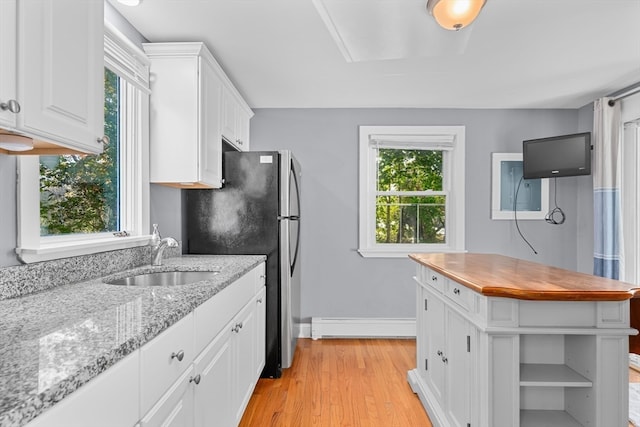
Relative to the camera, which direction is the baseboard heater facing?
toward the camera

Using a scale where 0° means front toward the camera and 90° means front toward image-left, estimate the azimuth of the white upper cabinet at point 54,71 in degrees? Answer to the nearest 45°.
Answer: approximately 315°

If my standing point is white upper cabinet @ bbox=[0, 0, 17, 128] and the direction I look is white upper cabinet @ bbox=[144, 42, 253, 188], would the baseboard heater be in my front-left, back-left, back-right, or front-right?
front-right

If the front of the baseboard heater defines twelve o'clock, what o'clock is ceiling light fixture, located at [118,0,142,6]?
The ceiling light fixture is roughly at 1 o'clock from the baseboard heater.

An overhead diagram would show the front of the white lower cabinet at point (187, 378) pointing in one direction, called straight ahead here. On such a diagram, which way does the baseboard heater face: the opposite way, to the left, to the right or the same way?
to the right

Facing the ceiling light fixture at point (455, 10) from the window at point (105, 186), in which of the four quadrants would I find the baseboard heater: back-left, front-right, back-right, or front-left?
front-left

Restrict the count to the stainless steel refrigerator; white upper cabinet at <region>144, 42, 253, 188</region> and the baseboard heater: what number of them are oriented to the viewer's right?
2

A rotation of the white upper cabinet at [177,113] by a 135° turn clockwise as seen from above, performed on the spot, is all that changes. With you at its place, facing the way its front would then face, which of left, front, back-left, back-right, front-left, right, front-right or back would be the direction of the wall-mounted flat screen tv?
back-left

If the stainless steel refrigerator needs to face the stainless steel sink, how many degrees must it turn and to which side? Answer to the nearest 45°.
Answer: approximately 135° to its right

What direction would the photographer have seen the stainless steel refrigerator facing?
facing to the right of the viewer

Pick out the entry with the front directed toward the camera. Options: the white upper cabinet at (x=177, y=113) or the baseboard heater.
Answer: the baseboard heater

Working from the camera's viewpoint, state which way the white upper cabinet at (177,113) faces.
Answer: facing to the right of the viewer

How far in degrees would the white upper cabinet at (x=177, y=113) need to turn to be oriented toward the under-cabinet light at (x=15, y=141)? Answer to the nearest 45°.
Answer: approximately 90° to its right

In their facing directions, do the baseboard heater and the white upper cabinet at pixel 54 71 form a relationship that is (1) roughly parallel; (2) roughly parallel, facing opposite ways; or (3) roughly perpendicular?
roughly perpendicular

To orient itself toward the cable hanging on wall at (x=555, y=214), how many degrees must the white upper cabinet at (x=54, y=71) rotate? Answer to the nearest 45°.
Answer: approximately 45° to its left

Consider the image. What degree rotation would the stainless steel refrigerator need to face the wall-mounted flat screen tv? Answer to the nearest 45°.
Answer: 0° — it already faces it

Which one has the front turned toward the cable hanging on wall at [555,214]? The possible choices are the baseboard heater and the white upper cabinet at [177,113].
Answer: the white upper cabinet

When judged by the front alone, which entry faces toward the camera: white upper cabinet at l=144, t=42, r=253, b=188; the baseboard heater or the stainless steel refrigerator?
the baseboard heater

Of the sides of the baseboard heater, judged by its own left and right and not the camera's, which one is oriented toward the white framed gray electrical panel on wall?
left
